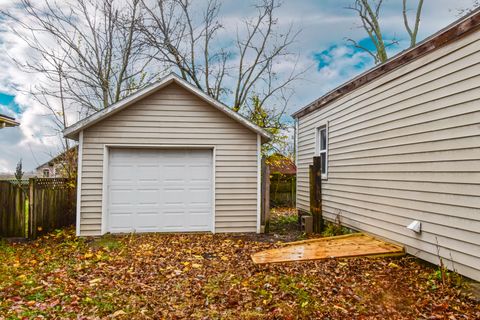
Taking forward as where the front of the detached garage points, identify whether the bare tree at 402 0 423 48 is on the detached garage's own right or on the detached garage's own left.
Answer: on the detached garage's own left

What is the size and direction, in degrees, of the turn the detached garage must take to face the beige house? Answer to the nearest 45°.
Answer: approximately 45° to its left

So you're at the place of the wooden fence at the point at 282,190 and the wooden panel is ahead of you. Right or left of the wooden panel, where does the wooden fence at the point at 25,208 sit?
right

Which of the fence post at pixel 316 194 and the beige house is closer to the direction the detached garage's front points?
the beige house

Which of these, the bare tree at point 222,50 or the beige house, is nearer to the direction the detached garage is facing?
the beige house

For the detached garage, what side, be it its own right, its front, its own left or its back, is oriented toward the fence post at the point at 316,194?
left

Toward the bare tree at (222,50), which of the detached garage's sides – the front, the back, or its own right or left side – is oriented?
back

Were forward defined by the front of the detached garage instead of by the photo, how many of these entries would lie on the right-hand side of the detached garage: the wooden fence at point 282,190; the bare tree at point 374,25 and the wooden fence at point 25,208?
1

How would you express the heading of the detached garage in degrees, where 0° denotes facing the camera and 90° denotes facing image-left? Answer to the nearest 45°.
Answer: approximately 0°

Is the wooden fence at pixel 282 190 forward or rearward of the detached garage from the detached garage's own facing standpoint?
rearward

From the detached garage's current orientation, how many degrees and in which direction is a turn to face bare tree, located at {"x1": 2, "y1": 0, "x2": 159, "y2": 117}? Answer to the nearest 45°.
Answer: approximately 135° to its right
